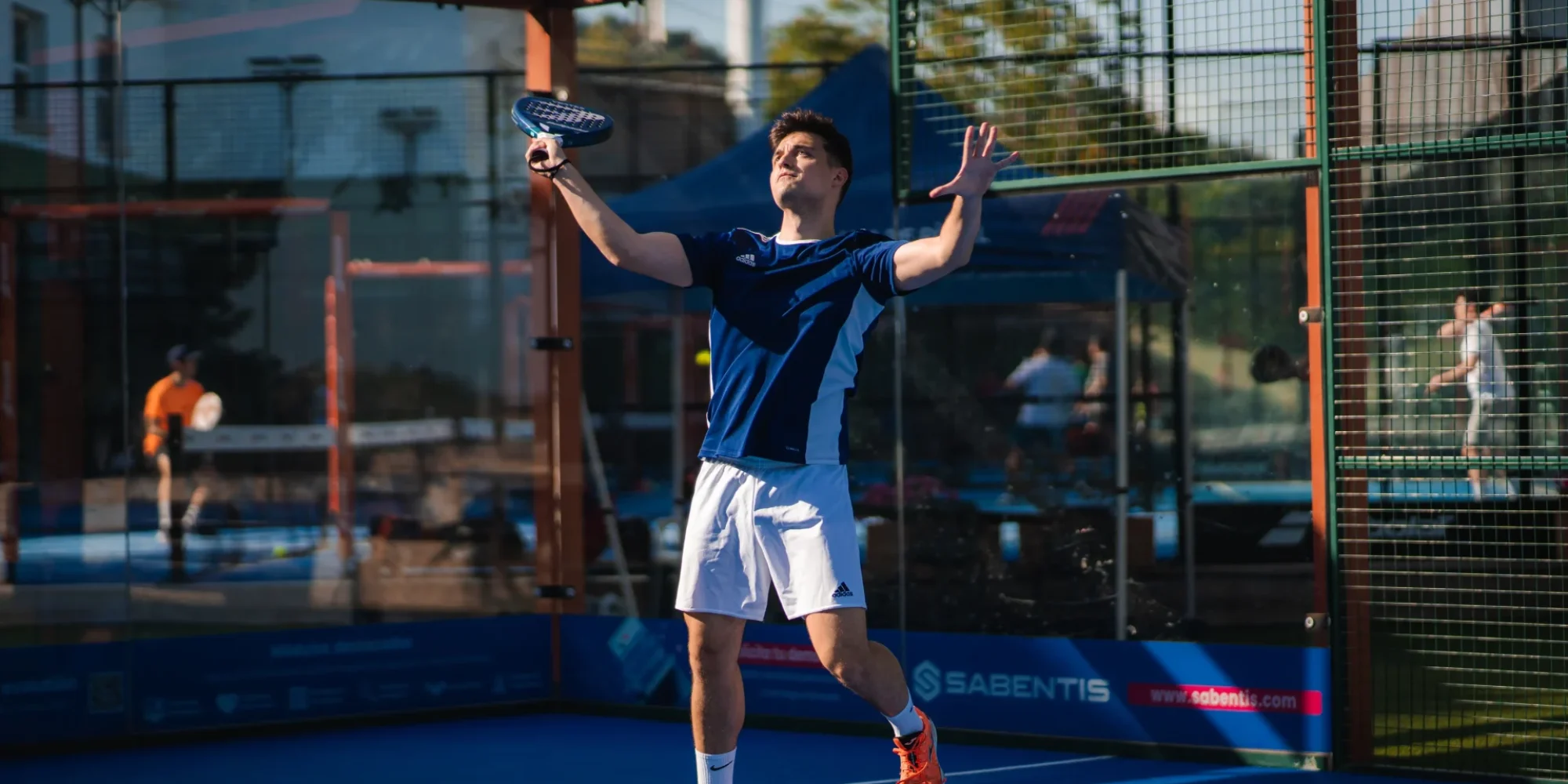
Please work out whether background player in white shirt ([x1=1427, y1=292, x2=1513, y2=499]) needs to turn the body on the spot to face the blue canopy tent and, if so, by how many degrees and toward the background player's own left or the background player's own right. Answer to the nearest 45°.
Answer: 0° — they already face it

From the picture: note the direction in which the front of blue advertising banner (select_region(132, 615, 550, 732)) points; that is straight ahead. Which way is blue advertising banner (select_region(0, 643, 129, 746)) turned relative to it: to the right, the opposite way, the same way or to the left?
the same way

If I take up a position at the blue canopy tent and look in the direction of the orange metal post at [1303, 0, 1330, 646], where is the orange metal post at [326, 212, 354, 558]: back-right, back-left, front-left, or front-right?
back-right

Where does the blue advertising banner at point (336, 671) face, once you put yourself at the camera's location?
facing the viewer and to the right of the viewer

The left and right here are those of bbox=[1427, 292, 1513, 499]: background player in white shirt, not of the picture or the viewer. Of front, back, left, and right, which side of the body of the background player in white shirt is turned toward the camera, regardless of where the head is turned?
left

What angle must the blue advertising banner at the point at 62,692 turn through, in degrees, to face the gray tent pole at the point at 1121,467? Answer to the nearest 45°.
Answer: approximately 45° to its left

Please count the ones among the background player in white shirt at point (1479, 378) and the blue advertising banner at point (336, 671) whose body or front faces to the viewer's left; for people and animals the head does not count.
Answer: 1

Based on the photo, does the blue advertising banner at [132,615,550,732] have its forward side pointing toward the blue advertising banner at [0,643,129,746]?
no

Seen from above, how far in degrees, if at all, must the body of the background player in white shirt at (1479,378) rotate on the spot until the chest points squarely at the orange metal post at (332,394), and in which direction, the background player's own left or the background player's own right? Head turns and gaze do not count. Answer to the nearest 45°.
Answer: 0° — they already face it

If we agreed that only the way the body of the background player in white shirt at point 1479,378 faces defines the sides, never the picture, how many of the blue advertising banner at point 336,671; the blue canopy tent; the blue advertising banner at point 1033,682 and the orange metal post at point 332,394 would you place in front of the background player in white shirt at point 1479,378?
4
